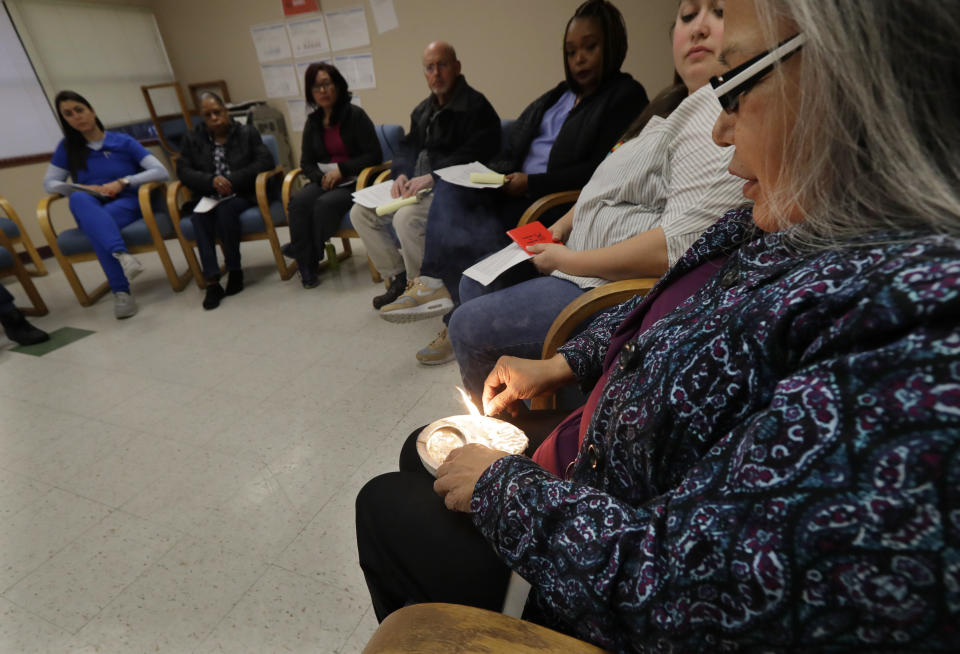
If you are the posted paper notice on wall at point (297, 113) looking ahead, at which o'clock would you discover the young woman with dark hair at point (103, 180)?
The young woman with dark hair is roughly at 1 o'clock from the posted paper notice on wall.

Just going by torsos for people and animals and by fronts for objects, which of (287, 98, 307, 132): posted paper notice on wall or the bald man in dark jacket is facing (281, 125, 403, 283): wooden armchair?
the posted paper notice on wall

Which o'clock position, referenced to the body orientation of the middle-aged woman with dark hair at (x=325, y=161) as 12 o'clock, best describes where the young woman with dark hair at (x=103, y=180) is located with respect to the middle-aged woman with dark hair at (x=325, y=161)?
the young woman with dark hair at (x=103, y=180) is roughly at 2 o'clock from the middle-aged woman with dark hair at (x=325, y=161).

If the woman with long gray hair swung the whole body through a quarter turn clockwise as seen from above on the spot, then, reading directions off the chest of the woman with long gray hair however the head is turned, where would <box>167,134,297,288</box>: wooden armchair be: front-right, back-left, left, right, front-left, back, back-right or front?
front-left

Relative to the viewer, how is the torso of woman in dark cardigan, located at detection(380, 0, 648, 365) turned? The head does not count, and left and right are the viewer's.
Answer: facing the viewer and to the left of the viewer

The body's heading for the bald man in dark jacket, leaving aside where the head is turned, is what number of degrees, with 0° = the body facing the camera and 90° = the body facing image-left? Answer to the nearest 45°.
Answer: approximately 45°

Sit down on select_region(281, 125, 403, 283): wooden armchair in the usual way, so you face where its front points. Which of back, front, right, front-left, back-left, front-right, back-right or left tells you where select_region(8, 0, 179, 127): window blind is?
right

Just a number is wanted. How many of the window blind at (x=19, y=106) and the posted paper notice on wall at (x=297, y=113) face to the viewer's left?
0

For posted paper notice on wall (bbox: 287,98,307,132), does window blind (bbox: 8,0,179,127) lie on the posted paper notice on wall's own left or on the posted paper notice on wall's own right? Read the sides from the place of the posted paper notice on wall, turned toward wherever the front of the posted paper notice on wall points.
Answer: on the posted paper notice on wall's own right

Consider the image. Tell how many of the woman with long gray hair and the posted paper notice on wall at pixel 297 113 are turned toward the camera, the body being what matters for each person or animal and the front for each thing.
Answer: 1

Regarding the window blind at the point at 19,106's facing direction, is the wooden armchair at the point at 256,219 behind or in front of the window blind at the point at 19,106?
in front

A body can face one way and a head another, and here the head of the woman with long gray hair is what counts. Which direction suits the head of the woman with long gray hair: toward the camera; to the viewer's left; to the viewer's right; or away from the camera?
to the viewer's left
